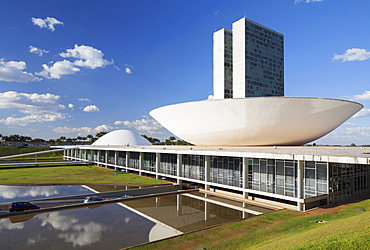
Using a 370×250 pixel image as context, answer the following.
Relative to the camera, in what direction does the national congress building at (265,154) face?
facing the viewer and to the left of the viewer
